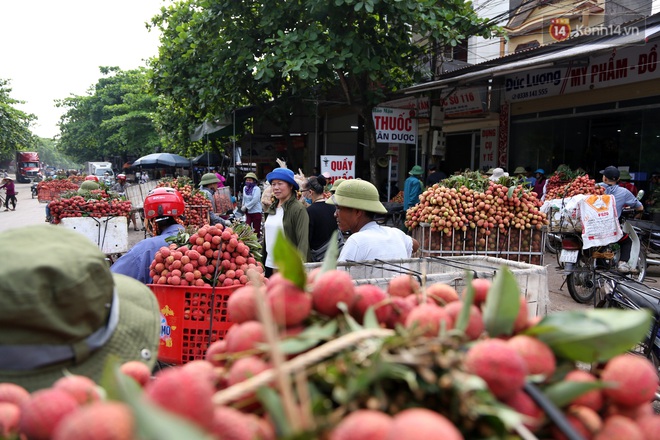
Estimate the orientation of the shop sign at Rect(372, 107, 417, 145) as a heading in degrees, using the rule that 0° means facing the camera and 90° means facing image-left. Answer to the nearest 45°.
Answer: approximately 0°

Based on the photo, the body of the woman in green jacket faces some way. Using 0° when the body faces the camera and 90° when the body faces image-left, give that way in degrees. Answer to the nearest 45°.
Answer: approximately 45°

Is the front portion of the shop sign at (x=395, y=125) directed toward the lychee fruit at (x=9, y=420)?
yes

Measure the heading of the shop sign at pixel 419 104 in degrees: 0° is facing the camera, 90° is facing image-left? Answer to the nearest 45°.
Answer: approximately 45°

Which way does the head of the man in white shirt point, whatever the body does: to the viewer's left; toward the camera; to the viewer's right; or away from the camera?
to the viewer's left

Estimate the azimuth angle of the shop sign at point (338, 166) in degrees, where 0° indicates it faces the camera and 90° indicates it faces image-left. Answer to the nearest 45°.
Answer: approximately 0°
